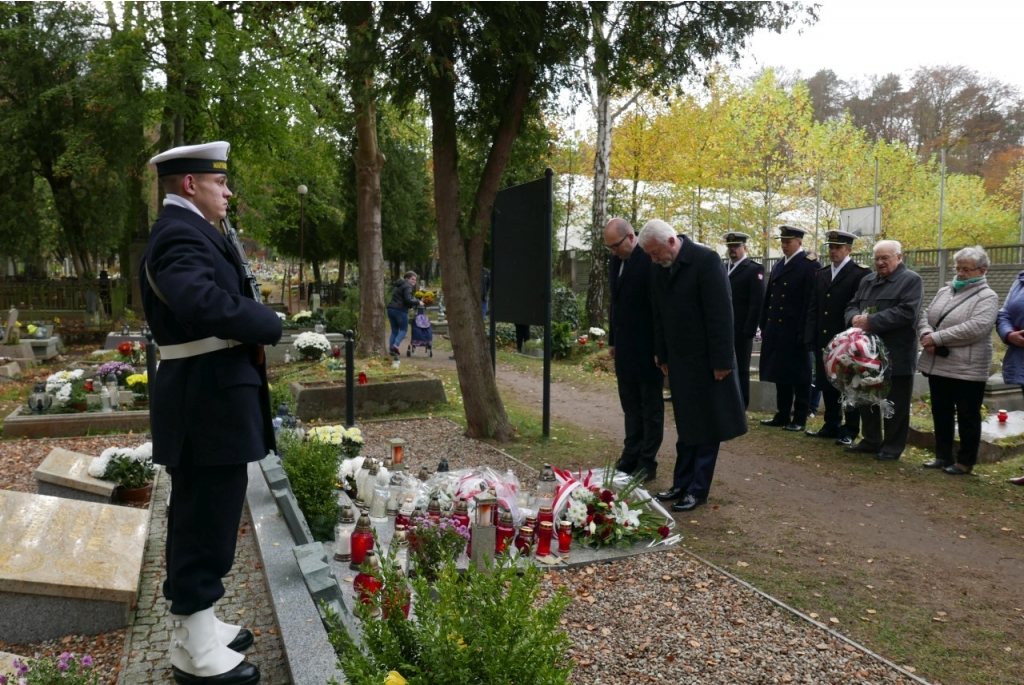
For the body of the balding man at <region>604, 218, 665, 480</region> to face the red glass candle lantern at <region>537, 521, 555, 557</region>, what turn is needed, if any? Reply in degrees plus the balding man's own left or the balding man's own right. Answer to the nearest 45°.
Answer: approximately 45° to the balding man's own left

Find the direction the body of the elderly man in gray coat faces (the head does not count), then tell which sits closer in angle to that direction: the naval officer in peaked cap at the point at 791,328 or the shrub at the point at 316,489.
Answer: the shrub

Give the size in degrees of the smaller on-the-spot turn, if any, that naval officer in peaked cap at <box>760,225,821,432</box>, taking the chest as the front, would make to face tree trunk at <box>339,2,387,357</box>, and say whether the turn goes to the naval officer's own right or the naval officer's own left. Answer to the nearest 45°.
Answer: approximately 90° to the naval officer's own right

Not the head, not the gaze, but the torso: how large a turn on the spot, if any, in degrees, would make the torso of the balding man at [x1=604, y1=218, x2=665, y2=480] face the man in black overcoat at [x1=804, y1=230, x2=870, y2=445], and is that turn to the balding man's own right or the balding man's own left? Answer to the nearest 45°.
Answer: approximately 180°

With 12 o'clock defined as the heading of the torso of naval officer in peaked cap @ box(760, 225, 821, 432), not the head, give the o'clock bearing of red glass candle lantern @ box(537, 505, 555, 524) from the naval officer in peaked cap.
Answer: The red glass candle lantern is roughly at 11 o'clock from the naval officer in peaked cap.
